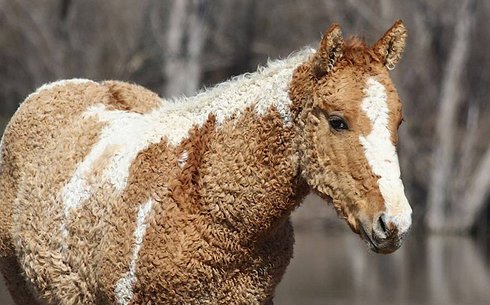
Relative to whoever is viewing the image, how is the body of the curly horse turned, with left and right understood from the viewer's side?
facing the viewer and to the right of the viewer
